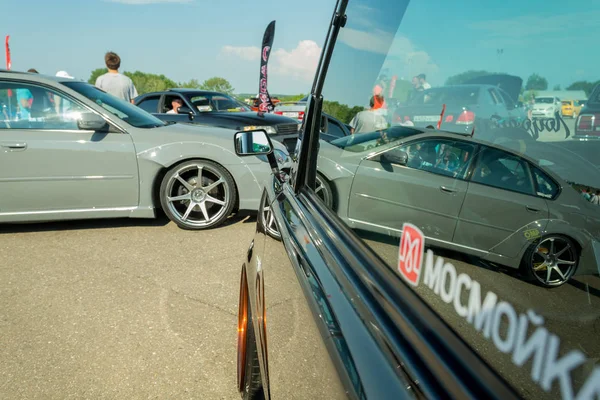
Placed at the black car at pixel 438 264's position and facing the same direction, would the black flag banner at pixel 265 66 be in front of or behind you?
in front

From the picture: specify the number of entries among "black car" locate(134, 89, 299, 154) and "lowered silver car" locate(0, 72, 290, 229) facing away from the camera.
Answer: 0

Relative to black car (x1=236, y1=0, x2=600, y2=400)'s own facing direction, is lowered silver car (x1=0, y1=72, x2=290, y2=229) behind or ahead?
ahead

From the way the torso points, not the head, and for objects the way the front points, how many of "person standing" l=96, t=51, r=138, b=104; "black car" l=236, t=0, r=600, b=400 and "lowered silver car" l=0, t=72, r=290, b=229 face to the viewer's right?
1

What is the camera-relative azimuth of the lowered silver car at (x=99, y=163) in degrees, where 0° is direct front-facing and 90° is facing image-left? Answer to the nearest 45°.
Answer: approximately 270°

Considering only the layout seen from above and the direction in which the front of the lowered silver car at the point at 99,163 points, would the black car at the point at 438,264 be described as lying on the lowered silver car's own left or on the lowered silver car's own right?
on the lowered silver car's own right

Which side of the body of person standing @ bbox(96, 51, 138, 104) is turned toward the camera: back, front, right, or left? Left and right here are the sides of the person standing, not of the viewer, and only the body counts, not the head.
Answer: back

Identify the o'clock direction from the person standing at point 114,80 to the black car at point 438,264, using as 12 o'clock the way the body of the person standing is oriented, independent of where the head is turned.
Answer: The black car is roughly at 6 o'clock from the person standing.

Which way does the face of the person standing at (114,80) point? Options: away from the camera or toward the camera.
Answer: away from the camera

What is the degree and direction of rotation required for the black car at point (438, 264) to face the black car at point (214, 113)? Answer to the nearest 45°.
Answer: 0° — it already faces it

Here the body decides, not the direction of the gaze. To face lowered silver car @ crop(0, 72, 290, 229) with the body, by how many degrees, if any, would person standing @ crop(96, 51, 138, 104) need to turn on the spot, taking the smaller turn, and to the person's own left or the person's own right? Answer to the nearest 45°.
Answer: approximately 180°

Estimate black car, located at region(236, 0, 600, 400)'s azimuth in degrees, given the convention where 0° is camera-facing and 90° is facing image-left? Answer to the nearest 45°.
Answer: approximately 135°

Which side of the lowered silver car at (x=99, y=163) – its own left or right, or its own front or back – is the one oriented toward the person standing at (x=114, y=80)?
left

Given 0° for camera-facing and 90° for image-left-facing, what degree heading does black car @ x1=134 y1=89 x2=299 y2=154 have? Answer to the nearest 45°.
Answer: approximately 315°
